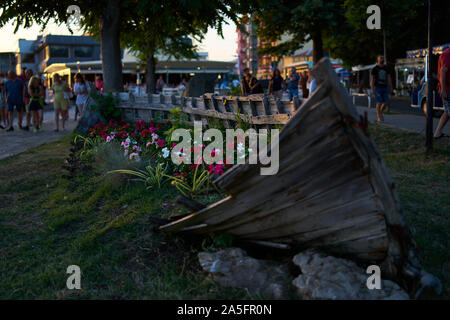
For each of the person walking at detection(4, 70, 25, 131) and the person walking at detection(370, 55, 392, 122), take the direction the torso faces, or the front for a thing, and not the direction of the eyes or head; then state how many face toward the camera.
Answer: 2

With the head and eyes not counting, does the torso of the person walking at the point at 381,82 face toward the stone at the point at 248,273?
yes

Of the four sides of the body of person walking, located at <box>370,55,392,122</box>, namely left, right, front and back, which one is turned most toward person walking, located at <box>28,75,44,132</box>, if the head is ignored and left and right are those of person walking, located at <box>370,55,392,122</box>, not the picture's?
right

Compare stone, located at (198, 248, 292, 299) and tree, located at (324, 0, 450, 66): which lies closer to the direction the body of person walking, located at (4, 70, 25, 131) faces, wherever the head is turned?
the stone

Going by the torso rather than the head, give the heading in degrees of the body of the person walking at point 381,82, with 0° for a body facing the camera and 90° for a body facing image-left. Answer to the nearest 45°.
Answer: approximately 0°

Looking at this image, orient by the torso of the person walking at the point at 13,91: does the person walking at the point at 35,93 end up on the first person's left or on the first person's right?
on the first person's left

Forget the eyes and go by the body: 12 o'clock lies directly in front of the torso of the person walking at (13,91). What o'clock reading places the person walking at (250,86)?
the person walking at (250,86) is roughly at 10 o'clock from the person walking at (13,91).
